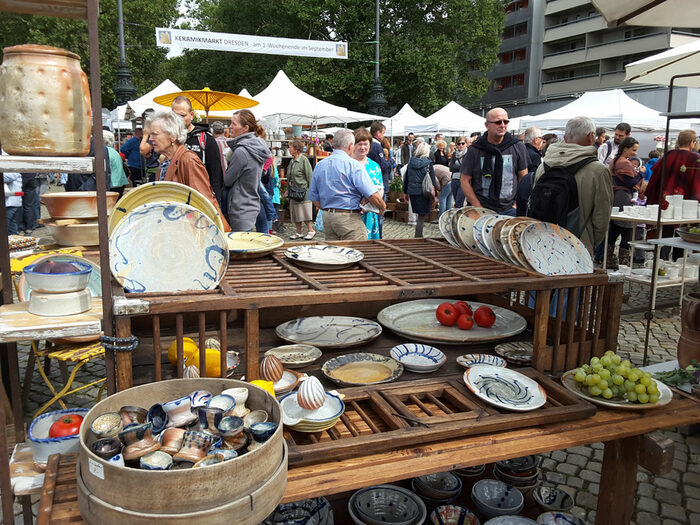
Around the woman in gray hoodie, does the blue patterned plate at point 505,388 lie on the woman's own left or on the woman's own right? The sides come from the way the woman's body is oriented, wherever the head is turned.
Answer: on the woman's own left

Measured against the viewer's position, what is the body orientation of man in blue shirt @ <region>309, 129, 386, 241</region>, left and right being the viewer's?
facing away from the viewer and to the right of the viewer

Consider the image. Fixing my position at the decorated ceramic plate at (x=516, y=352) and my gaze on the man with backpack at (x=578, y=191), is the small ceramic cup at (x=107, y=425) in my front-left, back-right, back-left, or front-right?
back-left

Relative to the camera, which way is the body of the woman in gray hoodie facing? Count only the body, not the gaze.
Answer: to the viewer's left

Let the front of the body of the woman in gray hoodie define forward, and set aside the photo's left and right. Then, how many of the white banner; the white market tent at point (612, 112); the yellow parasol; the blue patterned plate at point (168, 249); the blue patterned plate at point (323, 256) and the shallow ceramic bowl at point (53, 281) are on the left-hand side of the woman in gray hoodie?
3

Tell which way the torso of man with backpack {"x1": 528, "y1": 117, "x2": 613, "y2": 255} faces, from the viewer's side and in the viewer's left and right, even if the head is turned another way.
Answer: facing away from the viewer and to the right of the viewer

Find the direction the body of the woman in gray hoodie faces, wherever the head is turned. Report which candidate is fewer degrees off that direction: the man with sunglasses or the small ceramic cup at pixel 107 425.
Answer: the small ceramic cup
